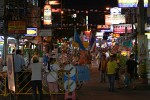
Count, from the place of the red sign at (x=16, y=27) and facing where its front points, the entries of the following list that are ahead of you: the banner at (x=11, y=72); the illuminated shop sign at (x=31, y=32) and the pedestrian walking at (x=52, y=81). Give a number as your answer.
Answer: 2

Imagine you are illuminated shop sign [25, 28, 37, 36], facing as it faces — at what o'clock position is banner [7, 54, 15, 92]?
The banner is roughly at 12 o'clock from the illuminated shop sign.

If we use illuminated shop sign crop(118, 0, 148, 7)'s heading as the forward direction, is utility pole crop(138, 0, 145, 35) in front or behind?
in front

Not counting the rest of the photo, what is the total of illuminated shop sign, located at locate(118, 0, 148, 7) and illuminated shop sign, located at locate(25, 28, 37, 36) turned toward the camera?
2

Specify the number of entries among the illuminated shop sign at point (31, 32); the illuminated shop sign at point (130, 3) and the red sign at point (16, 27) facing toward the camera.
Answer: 3

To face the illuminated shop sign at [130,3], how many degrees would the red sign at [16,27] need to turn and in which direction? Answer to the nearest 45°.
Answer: approximately 90° to its left

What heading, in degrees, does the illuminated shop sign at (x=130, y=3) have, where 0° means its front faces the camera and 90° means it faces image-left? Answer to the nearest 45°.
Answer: approximately 0°

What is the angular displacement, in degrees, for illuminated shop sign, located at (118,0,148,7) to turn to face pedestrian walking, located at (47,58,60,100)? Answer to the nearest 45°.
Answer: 0° — it already faces them

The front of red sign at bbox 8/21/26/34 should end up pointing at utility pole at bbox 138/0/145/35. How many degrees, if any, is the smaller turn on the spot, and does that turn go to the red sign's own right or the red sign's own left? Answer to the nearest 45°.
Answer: approximately 45° to the red sign's own left

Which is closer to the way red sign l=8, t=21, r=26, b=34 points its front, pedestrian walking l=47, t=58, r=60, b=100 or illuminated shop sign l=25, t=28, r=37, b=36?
the pedestrian walking

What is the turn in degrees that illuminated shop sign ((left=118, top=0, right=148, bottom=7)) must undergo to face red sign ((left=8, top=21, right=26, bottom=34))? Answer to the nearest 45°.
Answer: approximately 45° to its right

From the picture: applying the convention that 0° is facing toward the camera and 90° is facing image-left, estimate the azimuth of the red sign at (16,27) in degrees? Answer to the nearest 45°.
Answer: approximately 0°
